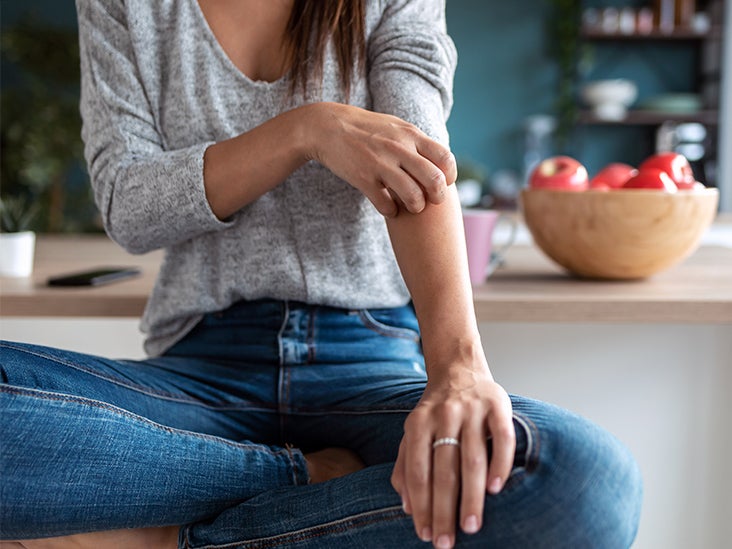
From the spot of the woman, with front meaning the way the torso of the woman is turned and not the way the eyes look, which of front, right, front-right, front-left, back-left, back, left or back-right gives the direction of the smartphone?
back-right

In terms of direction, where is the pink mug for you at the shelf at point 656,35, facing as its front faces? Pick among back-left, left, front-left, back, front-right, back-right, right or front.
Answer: front

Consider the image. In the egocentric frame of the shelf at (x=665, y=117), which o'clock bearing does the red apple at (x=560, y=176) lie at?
The red apple is roughly at 12 o'clock from the shelf.

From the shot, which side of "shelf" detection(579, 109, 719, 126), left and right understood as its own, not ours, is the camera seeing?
front

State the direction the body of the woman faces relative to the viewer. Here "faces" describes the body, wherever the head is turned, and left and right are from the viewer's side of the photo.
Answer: facing the viewer

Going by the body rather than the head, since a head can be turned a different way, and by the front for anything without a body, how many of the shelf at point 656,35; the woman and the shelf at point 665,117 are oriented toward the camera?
3

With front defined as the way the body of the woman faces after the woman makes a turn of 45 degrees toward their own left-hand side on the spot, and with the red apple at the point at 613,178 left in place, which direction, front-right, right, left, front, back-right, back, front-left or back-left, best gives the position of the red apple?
left

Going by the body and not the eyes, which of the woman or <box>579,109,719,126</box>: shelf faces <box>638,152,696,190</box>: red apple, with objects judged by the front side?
the shelf

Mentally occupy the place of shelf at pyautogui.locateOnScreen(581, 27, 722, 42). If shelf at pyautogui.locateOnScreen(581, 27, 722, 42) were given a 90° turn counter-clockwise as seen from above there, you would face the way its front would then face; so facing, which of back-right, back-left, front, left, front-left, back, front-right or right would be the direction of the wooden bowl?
right

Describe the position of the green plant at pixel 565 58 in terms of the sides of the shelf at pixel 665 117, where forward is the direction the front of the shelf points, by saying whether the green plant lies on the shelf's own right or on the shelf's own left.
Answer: on the shelf's own right

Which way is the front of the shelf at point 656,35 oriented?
toward the camera

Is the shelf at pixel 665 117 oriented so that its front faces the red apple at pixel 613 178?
yes

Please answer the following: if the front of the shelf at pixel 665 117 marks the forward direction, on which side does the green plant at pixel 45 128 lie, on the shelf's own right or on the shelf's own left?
on the shelf's own right
